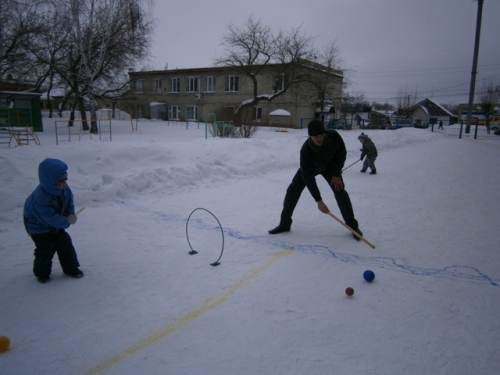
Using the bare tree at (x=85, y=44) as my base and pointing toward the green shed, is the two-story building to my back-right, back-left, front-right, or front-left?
back-right

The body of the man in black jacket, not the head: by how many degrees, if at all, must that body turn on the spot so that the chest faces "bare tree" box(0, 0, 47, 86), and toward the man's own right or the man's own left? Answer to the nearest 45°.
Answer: approximately 135° to the man's own right

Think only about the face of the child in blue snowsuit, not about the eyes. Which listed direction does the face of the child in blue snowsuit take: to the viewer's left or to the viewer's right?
to the viewer's right

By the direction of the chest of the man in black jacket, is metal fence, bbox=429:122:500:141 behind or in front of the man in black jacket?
behind

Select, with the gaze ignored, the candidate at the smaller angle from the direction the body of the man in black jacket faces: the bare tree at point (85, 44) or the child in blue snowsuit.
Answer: the child in blue snowsuit

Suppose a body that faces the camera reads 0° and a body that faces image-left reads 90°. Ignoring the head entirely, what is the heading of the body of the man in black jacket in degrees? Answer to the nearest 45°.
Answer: approximately 0°

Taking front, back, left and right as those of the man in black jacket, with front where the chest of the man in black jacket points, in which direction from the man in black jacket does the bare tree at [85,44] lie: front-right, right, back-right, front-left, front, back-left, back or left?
back-right

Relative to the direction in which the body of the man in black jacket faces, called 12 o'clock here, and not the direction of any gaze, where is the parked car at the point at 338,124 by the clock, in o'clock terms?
The parked car is roughly at 6 o'clock from the man in black jacket.

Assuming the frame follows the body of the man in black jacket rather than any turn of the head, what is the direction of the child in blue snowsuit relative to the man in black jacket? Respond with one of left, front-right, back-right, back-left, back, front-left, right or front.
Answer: front-right

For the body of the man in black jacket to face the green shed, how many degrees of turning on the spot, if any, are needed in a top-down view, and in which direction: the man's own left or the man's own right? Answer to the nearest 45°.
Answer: approximately 135° to the man's own right
